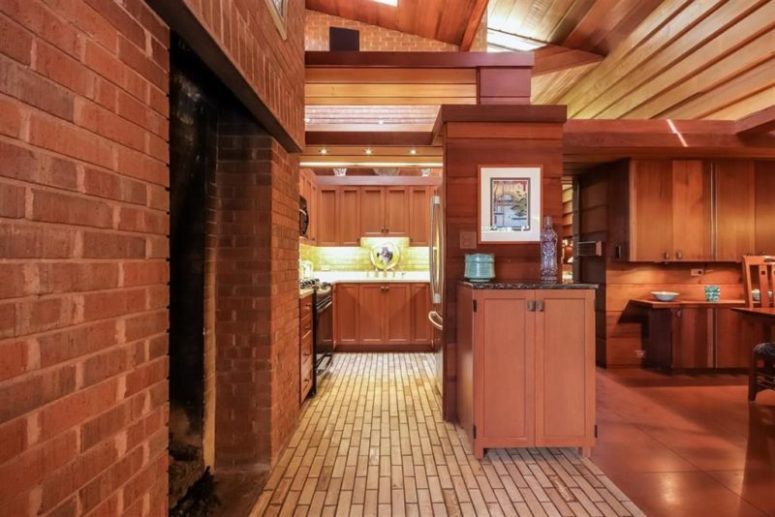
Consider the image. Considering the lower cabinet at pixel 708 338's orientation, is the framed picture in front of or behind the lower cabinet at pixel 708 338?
in front

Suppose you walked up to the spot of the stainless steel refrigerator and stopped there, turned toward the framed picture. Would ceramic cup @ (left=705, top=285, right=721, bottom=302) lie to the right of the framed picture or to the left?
left

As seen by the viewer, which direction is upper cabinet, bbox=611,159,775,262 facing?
toward the camera

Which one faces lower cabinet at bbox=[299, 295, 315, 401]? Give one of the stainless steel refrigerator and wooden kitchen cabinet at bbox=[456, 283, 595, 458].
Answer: the stainless steel refrigerator

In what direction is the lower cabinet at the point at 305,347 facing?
to the viewer's right

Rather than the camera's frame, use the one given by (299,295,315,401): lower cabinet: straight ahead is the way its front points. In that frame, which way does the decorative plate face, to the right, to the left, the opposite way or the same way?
to the right

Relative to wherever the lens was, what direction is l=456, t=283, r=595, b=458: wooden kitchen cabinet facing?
facing the viewer

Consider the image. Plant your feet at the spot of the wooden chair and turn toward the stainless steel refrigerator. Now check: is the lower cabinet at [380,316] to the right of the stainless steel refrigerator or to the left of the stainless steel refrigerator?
right

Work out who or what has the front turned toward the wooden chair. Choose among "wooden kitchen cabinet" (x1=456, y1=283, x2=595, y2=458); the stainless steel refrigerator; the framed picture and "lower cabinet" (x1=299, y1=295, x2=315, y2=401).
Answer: the lower cabinet

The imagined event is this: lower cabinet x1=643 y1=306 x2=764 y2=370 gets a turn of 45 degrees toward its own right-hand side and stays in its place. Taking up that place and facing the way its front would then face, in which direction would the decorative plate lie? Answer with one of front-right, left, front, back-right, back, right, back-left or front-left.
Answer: front-right

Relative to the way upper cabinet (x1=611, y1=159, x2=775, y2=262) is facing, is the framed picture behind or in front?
in front

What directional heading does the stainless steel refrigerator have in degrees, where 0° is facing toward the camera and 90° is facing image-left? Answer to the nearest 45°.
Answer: approximately 90°

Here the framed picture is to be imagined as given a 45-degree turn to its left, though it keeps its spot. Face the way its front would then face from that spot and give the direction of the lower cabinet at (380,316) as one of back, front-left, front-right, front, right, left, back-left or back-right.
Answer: back

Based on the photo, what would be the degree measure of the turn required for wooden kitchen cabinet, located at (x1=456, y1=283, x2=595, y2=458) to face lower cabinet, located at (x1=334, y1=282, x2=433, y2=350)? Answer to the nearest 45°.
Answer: approximately 135° to its right

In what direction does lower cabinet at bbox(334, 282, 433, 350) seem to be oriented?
toward the camera

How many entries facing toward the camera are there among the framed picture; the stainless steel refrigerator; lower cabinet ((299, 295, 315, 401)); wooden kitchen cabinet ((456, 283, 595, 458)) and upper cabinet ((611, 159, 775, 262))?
3

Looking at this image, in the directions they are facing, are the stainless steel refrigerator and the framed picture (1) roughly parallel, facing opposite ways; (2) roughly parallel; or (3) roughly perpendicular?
roughly perpendicular

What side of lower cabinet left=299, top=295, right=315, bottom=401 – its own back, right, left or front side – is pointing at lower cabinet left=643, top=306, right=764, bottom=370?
front
